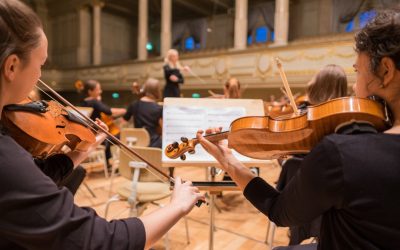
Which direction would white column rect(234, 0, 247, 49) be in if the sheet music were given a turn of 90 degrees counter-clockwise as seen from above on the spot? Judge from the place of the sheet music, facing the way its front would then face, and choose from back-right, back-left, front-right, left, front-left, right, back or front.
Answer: left

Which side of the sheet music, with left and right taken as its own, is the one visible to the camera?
front

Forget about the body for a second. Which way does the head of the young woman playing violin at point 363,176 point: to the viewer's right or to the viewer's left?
to the viewer's left

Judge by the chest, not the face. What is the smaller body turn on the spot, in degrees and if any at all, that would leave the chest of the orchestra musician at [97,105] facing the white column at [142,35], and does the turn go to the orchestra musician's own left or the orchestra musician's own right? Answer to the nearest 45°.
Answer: approximately 90° to the orchestra musician's own left

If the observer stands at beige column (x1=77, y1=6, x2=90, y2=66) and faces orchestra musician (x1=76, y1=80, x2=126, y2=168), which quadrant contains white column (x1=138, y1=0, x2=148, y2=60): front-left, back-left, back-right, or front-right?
front-left

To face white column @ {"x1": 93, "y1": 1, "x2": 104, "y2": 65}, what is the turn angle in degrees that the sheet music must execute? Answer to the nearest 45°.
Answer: approximately 180°

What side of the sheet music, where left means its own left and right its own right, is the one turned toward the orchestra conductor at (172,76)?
back

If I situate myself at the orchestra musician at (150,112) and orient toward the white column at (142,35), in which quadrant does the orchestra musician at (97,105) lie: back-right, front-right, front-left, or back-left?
front-left

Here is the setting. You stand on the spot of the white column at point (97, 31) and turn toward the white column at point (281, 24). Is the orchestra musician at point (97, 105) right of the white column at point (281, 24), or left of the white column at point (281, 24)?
right

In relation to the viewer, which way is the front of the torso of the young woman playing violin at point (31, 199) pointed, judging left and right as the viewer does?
facing away from the viewer and to the right of the viewer

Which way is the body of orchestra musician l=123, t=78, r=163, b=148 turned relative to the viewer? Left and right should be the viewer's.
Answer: facing away from the viewer and to the right of the viewer

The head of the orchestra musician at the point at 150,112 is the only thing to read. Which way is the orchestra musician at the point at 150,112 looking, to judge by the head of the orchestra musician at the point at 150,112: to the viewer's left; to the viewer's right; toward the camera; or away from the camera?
away from the camera

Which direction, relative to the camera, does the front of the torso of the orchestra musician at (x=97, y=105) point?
to the viewer's right

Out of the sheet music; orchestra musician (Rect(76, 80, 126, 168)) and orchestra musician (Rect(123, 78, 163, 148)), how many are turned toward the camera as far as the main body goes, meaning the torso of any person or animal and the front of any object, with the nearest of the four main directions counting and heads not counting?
1

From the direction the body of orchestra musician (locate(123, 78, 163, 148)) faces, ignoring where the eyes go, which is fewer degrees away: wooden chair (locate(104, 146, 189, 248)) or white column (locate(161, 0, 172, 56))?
the white column
